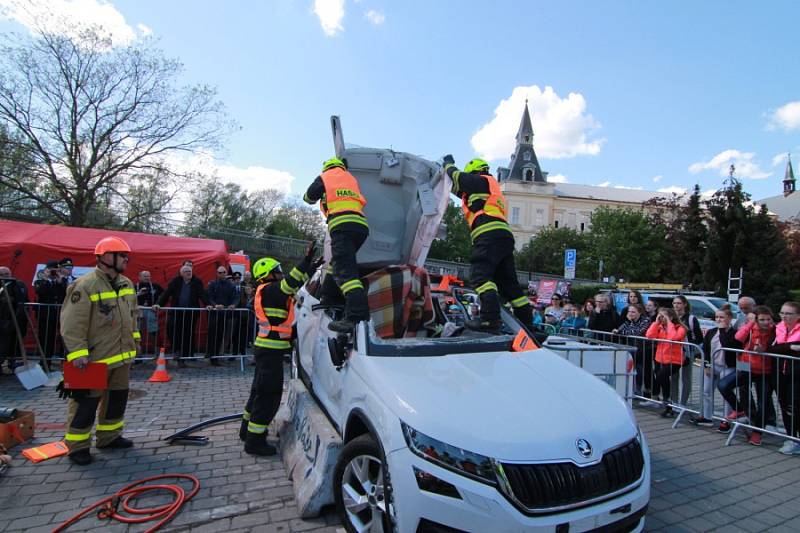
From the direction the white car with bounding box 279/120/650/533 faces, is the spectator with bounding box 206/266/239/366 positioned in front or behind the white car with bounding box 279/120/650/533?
behind

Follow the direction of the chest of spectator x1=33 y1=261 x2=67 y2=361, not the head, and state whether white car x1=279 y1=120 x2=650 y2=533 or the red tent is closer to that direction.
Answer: the white car

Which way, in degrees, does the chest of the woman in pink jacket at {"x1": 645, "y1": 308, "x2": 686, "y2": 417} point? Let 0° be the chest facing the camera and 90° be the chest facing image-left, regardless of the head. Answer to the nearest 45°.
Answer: approximately 45°

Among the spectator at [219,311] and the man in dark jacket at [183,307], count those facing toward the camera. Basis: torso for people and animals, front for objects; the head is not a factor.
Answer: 2

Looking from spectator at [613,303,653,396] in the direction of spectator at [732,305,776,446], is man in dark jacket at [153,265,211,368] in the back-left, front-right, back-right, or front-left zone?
back-right

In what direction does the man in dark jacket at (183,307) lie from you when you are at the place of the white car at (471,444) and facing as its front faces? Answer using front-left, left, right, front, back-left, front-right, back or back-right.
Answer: back

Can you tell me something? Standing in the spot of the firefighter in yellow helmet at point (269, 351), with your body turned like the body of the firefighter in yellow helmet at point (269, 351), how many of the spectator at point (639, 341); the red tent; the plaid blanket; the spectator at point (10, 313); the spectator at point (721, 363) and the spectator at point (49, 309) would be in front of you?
3

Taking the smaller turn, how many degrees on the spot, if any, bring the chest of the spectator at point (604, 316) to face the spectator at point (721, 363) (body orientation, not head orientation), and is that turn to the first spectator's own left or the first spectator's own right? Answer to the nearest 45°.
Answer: approximately 90° to the first spectator's own left

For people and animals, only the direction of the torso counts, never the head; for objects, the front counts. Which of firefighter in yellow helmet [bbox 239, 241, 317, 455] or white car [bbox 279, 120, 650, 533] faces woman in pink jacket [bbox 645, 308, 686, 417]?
the firefighter in yellow helmet

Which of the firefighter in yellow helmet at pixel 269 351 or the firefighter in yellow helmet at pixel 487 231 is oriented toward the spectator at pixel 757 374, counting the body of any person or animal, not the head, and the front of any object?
the firefighter in yellow helmet at pixel 269 351

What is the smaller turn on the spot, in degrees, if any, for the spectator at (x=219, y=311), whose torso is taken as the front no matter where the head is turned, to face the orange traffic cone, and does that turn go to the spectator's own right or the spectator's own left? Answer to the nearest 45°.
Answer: approximately 45° to the spectator's own right

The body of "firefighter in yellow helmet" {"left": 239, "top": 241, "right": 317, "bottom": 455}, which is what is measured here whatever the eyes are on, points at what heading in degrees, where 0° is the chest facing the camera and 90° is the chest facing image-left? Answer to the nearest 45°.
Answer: approximately 270°

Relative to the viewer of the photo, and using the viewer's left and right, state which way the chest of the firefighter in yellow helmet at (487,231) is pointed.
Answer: facing away from the viewer and to the left of the viewer

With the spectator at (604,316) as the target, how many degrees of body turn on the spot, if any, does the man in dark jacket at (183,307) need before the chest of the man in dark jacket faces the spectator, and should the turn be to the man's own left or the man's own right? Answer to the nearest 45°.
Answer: approximately 45° to the man's own left

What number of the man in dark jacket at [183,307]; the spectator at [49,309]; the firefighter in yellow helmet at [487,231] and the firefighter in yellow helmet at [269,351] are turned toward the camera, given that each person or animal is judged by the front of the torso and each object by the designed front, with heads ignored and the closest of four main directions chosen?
2
